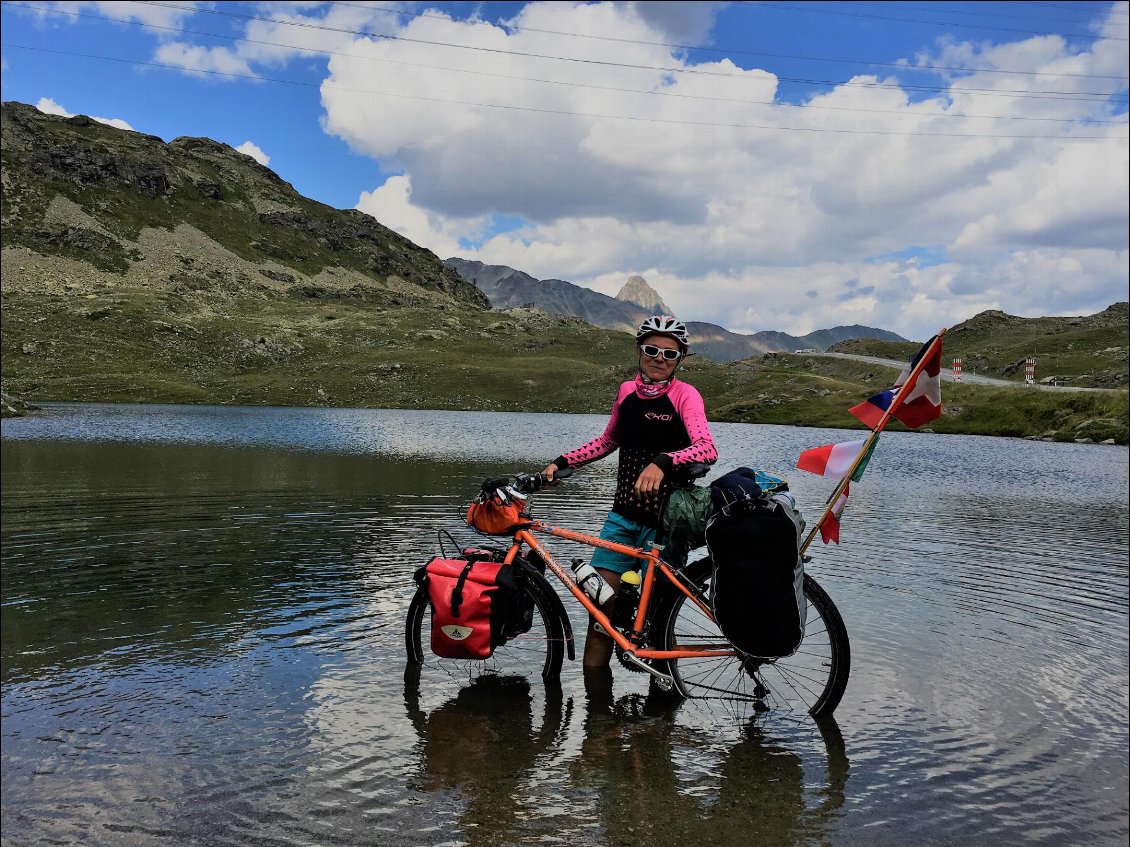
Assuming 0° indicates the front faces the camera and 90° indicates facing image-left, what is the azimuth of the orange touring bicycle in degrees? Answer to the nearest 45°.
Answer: approximately 90°

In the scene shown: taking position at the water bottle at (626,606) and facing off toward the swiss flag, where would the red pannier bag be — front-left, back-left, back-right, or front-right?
back-right

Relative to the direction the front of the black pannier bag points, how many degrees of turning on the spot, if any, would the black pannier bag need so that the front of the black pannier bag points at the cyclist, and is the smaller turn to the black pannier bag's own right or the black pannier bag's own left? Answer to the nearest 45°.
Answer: approximately 135° to the black pannier bag's own right

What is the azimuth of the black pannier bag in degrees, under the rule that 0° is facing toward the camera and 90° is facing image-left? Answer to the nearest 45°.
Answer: approximately 0°

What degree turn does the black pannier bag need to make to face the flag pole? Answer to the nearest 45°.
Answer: approximately 135° to its left
